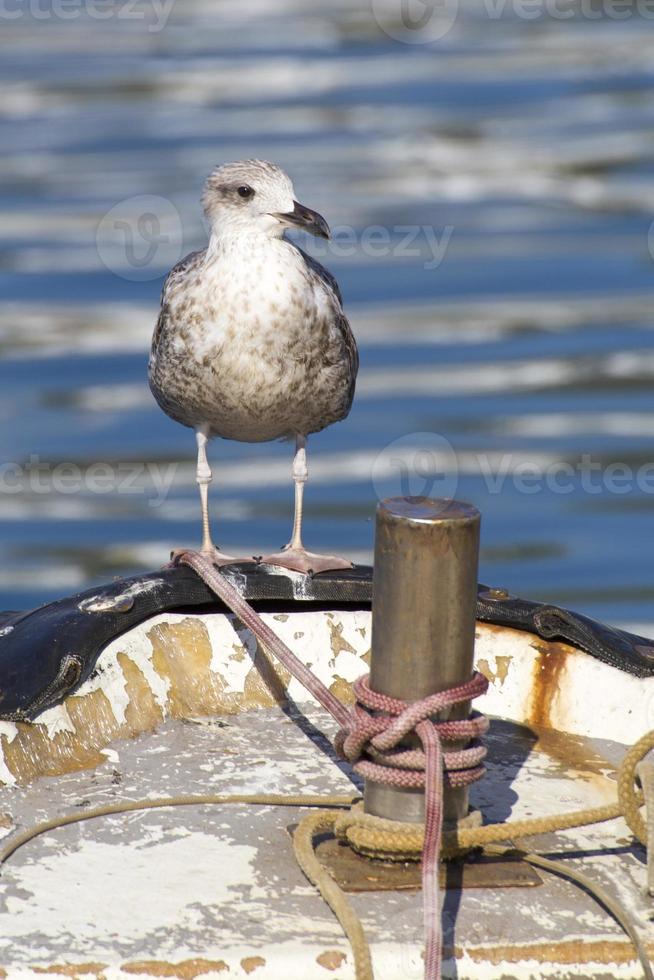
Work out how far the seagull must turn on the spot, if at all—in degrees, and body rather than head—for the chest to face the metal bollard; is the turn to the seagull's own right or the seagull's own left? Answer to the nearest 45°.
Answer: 0° — it already faces it

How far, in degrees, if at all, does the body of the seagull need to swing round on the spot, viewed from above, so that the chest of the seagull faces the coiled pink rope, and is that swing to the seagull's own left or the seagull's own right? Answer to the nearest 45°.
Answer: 0° — it already faces it

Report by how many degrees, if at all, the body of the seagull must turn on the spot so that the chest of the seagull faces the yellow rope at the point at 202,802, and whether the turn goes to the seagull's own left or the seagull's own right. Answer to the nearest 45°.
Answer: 0° — it already faces it

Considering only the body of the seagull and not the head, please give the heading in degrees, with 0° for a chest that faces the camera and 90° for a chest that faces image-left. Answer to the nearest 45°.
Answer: approximately 0°

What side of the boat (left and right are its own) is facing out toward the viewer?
back
